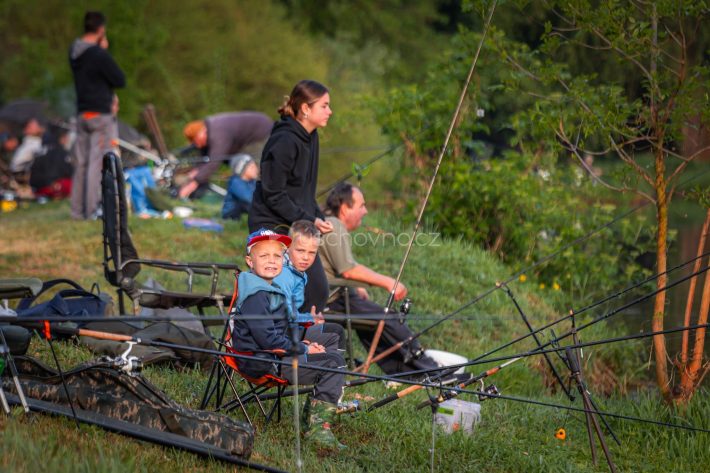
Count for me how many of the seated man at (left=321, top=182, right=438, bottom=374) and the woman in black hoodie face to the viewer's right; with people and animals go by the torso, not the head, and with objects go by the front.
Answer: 2

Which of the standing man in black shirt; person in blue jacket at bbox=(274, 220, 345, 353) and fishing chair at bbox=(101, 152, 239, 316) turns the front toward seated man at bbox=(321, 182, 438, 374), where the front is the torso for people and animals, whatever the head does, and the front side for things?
the fishing chair

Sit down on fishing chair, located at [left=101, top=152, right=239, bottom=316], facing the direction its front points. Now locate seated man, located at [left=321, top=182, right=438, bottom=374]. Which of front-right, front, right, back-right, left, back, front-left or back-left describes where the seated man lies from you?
front

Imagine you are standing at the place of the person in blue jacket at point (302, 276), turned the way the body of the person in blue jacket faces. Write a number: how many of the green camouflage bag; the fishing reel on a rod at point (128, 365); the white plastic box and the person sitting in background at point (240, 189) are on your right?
2

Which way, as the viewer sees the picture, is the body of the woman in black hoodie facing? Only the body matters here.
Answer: to the viewer's right

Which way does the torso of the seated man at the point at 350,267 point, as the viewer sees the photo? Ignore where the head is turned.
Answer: to the viewer's right

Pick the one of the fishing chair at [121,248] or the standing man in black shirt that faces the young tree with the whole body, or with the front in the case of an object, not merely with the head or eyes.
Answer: the fishing chair

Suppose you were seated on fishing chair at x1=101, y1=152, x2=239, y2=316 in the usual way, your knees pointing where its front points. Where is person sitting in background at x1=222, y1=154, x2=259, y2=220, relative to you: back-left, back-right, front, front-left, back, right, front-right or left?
left

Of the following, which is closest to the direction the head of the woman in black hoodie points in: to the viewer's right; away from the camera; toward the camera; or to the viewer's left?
to the viewer's right

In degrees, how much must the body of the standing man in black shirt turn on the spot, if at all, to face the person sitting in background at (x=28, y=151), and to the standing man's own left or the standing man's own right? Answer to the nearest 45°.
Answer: approximately 45° to the standing man's own left

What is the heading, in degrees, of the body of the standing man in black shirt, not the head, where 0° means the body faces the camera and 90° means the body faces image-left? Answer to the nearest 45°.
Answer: approximately 225°

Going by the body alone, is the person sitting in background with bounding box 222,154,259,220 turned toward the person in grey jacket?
no

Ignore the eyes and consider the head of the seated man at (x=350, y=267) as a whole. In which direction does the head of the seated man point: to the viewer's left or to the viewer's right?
to the viewer's right

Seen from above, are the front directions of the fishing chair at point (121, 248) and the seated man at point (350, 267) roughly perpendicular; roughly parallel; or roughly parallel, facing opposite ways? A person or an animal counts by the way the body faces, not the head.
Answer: roughly parallel
